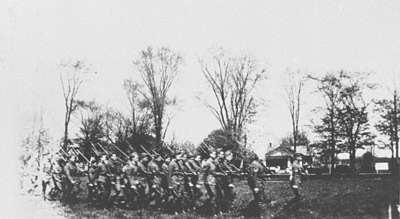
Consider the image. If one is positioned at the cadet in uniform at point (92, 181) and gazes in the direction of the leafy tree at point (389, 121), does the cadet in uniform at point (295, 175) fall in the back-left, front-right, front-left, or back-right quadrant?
front-right

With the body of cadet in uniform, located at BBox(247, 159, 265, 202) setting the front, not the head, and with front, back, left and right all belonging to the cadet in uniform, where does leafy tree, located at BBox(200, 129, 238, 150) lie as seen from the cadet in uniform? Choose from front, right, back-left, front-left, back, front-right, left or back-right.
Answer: left

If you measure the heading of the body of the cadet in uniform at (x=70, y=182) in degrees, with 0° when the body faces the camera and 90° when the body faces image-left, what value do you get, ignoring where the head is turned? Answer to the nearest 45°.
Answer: approximately 270°

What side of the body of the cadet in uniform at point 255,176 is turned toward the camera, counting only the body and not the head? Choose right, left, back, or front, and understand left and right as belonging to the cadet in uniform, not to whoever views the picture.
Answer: right

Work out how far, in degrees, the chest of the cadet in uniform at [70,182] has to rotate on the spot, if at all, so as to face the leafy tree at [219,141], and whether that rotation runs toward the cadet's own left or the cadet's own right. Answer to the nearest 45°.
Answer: approximately 45° to the cadet's own left

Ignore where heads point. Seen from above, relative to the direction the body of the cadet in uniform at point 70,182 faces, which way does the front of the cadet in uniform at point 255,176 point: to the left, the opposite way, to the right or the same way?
the same way

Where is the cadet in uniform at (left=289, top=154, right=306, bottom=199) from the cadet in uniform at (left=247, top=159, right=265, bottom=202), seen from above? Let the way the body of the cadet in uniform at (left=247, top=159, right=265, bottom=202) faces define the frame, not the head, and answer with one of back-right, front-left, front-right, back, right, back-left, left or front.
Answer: front

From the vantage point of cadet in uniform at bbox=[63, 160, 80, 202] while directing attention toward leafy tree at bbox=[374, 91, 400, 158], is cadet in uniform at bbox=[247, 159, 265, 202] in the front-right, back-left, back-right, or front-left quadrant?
front-right

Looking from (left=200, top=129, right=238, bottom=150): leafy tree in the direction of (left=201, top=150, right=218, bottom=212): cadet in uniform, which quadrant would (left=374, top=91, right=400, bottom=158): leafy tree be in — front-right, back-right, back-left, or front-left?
front-left

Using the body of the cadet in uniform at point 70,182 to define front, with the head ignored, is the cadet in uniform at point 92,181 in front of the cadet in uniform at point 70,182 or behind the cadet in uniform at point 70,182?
in front

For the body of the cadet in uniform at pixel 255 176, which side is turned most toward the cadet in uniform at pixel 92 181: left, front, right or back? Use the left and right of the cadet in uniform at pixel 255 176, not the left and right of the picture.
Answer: back

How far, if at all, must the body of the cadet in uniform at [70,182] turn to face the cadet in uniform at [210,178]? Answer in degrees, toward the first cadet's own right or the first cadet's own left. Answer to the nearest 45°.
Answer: approximately 45° to the first cadet's own right
